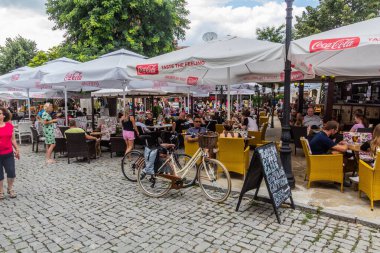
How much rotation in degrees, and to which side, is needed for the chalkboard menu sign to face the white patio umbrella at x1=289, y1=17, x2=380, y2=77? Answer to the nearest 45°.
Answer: approximately 90° to its left

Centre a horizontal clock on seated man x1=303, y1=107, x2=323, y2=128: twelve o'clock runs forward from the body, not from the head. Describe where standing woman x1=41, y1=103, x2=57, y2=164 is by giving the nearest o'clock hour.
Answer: The standing woman is roughly at 2 o'clock from the seated man.

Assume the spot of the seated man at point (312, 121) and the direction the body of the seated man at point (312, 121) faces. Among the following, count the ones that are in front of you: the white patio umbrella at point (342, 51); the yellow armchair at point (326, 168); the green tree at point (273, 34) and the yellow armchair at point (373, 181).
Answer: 3

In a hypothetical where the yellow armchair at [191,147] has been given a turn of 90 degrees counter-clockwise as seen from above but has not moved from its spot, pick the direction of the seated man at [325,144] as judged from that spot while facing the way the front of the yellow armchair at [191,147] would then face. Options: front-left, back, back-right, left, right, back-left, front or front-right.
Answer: back

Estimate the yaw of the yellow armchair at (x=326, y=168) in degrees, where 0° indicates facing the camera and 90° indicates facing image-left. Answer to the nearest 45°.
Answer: approximately 270°

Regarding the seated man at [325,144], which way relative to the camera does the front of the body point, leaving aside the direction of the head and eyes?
to the viewer's right
